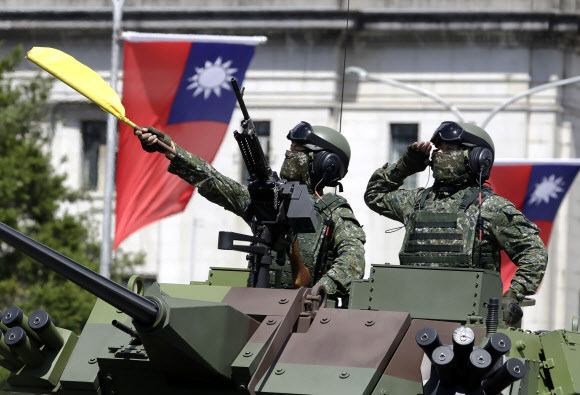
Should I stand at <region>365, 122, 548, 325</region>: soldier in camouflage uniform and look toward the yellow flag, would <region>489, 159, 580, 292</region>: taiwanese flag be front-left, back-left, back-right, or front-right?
back-right

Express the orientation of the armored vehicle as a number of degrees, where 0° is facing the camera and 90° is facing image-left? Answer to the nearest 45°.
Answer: approximately 45°

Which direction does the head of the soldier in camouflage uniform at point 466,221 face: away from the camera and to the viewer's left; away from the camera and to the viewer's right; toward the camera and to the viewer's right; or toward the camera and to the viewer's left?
toward the camera and to the viewer's left

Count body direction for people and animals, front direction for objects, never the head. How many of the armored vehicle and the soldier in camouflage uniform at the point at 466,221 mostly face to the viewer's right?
0

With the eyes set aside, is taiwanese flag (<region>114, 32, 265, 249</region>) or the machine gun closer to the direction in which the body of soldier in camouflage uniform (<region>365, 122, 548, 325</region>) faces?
the machine gun

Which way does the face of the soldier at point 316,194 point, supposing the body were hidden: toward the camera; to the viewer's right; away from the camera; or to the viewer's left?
to the viewer's left

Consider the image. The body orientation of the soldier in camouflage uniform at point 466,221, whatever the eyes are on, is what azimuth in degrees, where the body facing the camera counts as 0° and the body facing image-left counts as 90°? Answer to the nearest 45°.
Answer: approximately 45°

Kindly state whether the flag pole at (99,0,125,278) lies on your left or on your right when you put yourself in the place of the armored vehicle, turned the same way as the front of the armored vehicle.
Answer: on your right
